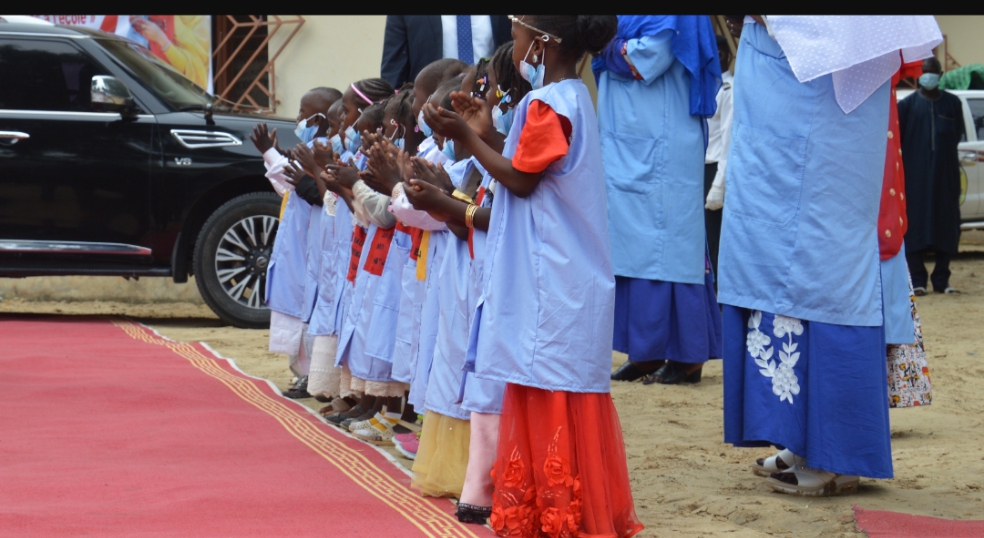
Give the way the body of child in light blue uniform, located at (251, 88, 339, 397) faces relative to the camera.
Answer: to the viewer's left

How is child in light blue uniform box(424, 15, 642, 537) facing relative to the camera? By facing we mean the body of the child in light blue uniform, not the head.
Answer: to the viewer's left

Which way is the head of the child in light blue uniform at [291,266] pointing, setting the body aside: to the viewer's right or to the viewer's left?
to the viewer's left

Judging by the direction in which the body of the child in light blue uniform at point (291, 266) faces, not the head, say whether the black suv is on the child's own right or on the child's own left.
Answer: on the child's own right

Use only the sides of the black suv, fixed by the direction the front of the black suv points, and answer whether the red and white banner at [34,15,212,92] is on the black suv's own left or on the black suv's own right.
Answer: on the black suv's own left

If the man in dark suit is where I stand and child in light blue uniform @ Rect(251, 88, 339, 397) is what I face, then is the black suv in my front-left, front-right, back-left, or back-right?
front-right

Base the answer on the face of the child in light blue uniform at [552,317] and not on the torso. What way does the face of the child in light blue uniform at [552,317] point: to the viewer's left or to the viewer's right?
to the viewer's left

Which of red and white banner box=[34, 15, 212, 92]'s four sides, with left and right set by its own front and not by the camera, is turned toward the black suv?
front

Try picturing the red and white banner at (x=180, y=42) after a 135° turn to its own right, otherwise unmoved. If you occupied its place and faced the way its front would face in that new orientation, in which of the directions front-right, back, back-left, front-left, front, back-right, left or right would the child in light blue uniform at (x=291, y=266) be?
back-left

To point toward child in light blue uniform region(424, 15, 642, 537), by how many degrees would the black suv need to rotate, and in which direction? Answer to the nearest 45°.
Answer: approximately 90° to its right

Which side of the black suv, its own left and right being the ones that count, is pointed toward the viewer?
right

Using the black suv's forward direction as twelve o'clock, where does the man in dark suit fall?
The man in dark suit is roughly at 2 o'clock from the black suv.

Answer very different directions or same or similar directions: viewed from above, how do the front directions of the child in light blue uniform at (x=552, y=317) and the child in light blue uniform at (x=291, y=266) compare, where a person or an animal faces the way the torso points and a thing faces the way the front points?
same or similar directions

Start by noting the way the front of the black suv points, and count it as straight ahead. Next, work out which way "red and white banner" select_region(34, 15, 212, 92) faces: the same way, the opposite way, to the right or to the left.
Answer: to the right

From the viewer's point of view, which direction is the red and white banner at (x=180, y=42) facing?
toward the camera

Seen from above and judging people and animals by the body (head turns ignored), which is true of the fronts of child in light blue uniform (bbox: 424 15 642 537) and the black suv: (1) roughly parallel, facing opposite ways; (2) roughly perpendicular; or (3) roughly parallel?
roughly parallel, facing opposite ways

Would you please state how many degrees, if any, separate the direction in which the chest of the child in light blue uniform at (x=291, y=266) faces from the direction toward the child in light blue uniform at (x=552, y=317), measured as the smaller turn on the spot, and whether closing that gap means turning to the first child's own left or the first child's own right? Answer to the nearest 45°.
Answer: approximately 90° to the first child's own left
